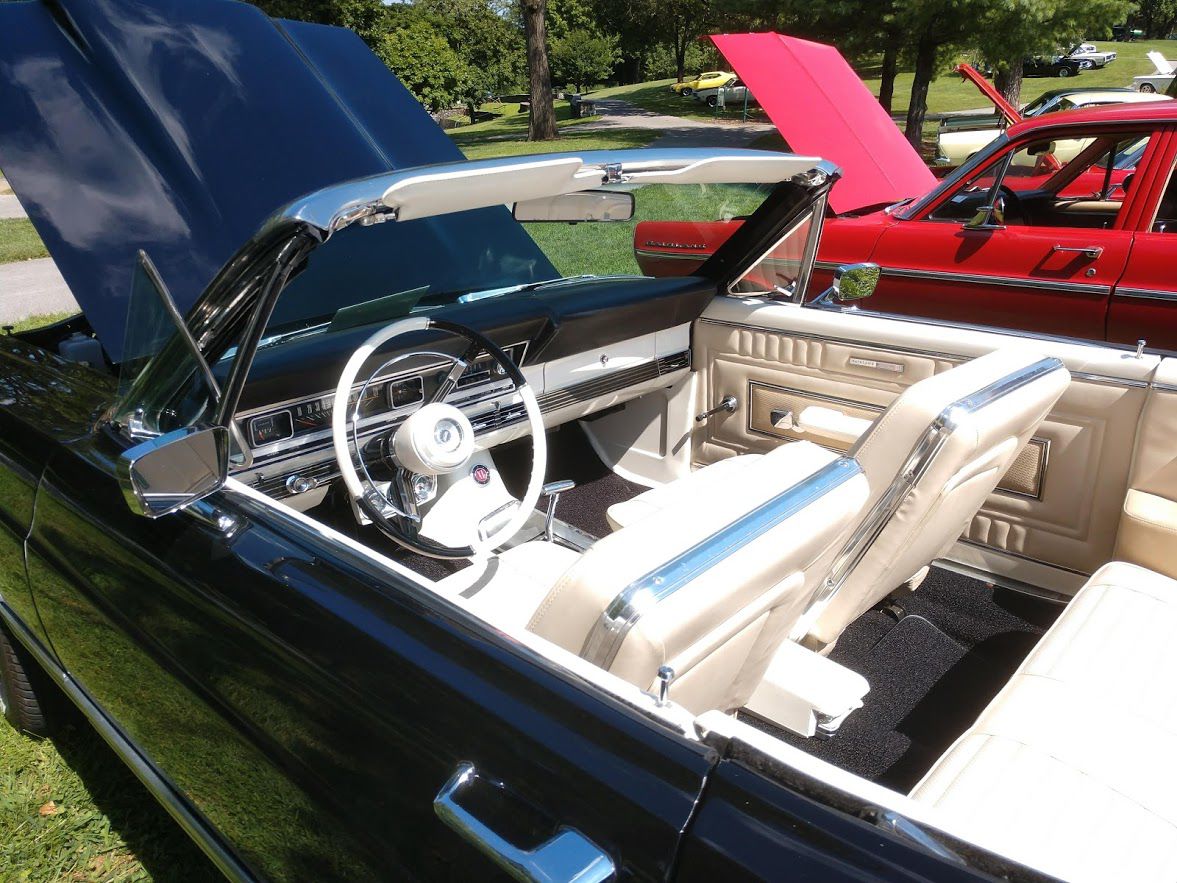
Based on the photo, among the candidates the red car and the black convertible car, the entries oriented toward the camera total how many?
0

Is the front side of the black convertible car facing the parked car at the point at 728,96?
no

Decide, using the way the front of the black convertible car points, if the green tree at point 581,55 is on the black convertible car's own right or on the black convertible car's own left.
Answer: on the black convertible car's own right

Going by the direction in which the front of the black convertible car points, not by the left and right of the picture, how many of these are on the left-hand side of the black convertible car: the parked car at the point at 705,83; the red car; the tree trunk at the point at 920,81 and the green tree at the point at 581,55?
0

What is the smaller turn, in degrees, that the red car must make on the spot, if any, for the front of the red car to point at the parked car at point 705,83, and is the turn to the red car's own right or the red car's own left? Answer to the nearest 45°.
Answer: approximately 90° to the red car's own right

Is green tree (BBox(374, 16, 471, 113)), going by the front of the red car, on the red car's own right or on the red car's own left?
on the red car's own right

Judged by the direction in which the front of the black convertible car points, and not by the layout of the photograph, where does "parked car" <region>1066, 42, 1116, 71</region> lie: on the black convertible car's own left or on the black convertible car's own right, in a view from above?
on the black convertible car's own right

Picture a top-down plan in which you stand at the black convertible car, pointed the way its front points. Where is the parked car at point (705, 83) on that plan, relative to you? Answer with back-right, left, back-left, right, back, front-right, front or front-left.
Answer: front-right

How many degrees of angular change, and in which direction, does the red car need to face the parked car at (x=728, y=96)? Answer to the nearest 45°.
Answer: approximately 90° to its right

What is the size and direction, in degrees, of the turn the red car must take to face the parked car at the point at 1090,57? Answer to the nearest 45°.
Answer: approximately 90° to its right

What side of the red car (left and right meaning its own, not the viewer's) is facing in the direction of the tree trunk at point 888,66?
right

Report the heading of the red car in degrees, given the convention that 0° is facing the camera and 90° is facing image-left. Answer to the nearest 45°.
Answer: approximately 90°

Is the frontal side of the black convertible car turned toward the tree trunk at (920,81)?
no

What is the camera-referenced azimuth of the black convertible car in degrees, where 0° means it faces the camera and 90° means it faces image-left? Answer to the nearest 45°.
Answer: approximately 135°

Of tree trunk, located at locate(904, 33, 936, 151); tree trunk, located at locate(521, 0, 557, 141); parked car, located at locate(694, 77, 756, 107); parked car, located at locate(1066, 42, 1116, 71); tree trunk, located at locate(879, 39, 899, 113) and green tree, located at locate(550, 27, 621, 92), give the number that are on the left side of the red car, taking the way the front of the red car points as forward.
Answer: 0

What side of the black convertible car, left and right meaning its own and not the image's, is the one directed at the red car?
right
